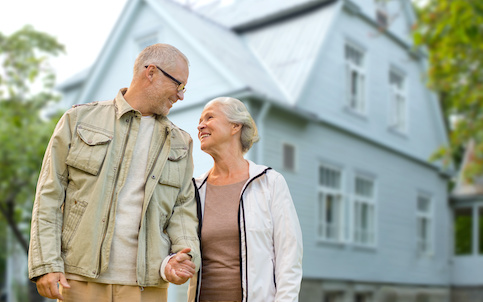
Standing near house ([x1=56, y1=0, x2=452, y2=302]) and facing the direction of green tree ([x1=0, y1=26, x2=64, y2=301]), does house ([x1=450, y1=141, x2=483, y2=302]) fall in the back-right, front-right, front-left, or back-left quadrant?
back-right

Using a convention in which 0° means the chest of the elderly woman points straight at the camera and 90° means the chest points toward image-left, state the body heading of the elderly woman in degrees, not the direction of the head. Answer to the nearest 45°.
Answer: approximately 45°

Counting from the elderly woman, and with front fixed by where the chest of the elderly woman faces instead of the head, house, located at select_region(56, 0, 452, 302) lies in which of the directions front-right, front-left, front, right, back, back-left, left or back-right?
back-right

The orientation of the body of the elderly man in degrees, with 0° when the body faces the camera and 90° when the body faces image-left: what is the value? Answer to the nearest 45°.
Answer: approximately 315°

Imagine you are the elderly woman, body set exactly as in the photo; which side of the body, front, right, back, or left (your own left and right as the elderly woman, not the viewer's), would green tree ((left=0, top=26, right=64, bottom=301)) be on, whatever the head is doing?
right

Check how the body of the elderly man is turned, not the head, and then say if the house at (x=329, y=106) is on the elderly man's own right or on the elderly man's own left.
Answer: on the elderly man's own left
